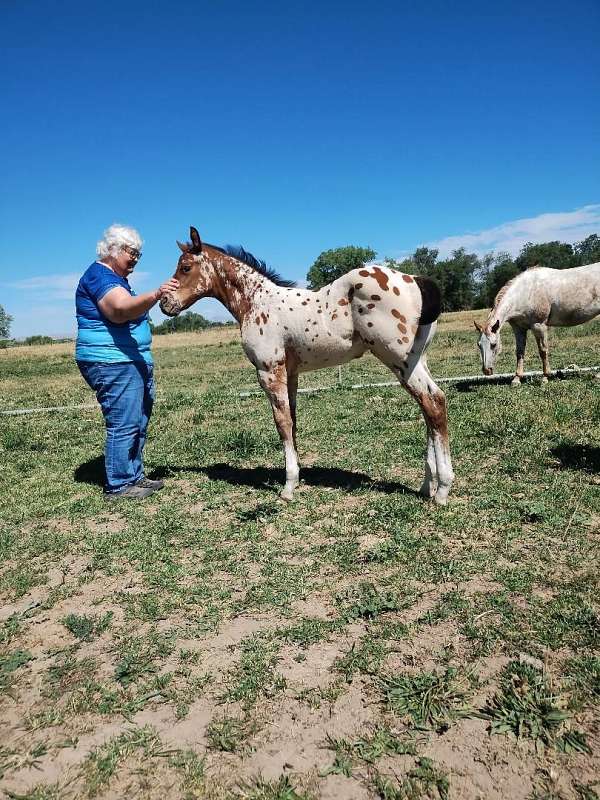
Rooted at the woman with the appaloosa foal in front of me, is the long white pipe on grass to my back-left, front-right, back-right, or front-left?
front-left

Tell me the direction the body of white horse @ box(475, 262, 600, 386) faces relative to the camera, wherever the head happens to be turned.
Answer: to the viewer's left

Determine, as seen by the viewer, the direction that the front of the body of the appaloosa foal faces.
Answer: to the viewer's left

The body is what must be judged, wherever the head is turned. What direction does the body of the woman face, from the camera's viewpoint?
to the viewer's right

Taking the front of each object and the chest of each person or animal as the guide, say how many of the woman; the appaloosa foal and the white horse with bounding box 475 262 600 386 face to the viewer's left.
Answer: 2

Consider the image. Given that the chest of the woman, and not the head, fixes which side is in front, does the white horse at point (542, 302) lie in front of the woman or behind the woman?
in front

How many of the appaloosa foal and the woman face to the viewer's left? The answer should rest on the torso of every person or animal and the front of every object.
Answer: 1

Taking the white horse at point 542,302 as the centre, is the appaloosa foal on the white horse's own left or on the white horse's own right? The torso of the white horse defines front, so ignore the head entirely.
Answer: on the white horse's own left
